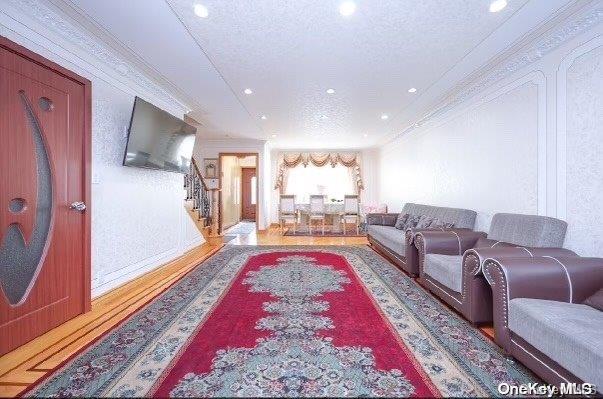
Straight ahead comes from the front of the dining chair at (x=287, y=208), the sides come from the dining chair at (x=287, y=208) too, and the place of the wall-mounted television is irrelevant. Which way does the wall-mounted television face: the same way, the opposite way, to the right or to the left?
to the right

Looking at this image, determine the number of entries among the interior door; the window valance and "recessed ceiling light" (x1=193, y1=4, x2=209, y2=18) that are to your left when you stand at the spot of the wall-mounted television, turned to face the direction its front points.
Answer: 1

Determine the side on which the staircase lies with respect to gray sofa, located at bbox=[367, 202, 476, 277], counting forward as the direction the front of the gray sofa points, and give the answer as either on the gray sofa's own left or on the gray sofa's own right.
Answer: on the gray sofa's own right

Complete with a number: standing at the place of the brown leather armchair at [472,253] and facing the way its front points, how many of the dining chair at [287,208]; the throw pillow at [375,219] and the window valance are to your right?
3

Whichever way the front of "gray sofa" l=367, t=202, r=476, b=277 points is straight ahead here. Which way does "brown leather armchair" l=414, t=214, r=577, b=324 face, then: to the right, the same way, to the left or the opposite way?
the same way

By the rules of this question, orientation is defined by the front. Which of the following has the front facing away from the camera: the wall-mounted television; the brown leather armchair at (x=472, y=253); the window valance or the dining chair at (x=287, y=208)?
the dining chair

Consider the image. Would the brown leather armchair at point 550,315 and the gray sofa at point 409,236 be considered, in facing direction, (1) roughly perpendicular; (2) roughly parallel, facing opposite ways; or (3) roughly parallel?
roughly parallel

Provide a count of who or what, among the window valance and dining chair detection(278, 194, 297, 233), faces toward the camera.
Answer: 1

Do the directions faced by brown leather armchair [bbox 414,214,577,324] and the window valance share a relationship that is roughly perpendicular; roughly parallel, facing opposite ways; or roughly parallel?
roughly perpendicular

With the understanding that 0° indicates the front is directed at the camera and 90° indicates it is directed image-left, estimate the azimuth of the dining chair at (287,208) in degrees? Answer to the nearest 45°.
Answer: approximately 180°

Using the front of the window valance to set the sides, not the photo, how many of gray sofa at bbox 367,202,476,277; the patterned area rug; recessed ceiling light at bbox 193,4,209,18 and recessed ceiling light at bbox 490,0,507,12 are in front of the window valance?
4

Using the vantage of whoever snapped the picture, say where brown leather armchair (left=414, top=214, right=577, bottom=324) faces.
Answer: facing the viewer and to the left of the viewer

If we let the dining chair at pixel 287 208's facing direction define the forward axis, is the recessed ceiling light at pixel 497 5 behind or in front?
behind

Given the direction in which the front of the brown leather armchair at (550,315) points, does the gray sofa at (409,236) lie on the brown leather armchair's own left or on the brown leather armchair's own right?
on the brown leather armchair's own right

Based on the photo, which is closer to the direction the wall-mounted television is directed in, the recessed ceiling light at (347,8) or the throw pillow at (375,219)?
the recessed ceiling light

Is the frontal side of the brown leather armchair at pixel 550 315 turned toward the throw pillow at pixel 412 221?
no

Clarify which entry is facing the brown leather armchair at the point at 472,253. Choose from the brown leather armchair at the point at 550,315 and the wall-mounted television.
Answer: the wall-mounted television

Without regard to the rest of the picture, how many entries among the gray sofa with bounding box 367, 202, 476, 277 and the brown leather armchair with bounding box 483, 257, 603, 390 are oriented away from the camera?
0

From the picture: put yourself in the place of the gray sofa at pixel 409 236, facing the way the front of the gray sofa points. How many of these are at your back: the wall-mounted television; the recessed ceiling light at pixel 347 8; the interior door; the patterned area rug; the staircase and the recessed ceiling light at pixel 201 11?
0

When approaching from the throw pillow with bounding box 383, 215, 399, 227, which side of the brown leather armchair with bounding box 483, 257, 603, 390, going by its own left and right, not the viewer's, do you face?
right

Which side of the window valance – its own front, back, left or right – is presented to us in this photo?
front

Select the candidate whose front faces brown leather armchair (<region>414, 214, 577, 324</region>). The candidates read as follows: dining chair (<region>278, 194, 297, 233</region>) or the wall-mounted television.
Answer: the wall-mounted television
